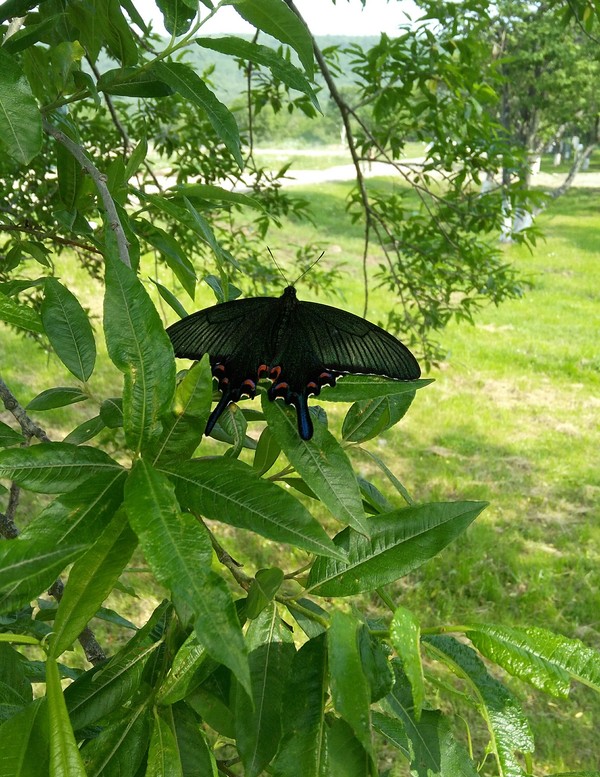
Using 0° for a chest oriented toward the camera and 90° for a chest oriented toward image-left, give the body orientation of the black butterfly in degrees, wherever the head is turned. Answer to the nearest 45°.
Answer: approximately 180°
